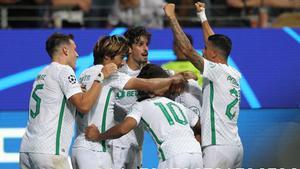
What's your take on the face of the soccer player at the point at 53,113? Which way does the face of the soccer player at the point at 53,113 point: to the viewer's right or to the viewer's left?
to the viewer's right

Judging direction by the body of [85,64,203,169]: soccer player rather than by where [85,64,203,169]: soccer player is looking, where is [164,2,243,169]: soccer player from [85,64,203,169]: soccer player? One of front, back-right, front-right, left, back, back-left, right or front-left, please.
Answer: right

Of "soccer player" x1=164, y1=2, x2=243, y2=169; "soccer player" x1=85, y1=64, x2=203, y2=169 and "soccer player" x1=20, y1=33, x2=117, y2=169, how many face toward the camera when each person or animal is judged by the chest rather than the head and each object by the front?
0

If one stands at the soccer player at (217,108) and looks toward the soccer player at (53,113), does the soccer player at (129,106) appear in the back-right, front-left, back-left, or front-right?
front-right

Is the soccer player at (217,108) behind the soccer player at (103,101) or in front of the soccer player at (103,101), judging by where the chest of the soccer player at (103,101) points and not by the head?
in front

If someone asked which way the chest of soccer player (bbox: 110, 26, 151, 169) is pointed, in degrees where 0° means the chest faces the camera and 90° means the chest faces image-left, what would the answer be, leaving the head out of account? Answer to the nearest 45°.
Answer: approximately 315°

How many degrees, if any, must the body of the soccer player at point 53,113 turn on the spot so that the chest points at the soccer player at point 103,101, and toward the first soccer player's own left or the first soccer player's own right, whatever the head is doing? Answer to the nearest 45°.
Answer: approximately 45° to the first soccer player's own right

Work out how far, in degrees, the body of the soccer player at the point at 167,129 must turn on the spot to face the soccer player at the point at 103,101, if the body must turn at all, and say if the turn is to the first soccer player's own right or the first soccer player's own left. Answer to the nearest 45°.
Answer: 0° — they already face them

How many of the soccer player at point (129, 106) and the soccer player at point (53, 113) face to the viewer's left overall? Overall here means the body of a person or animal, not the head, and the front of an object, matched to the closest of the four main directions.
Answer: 0

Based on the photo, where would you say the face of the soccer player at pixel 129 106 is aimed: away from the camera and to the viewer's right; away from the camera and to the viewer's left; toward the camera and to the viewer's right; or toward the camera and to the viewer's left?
toward the camera and to the viewer's right

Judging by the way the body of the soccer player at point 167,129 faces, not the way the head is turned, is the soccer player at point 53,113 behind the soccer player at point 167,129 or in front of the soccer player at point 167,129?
in front

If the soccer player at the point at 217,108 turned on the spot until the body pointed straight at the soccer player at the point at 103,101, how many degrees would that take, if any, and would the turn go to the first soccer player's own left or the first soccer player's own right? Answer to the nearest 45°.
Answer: approximately 45° to the first soccer player's own left
